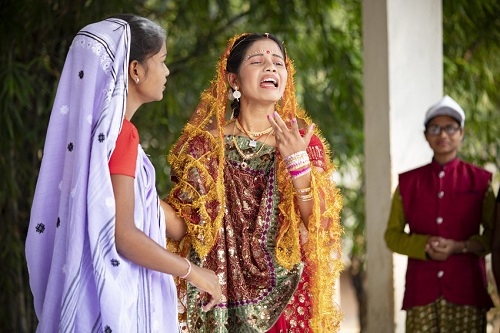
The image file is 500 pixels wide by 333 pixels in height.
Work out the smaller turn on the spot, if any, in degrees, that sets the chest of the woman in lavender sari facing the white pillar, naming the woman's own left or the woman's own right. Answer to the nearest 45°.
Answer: approximately 45° to the woman's own left

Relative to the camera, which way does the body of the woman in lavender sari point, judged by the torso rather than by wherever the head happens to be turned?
to the viewer's right

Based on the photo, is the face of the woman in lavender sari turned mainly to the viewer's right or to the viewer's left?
to the viewer's right
